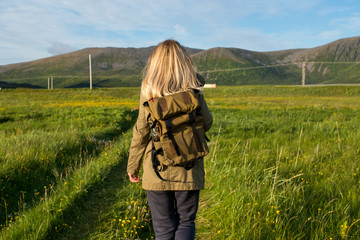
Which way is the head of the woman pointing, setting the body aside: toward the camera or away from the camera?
away from the camera

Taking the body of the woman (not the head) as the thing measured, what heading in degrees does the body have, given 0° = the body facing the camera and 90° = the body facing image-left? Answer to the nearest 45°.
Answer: approximately 180°
